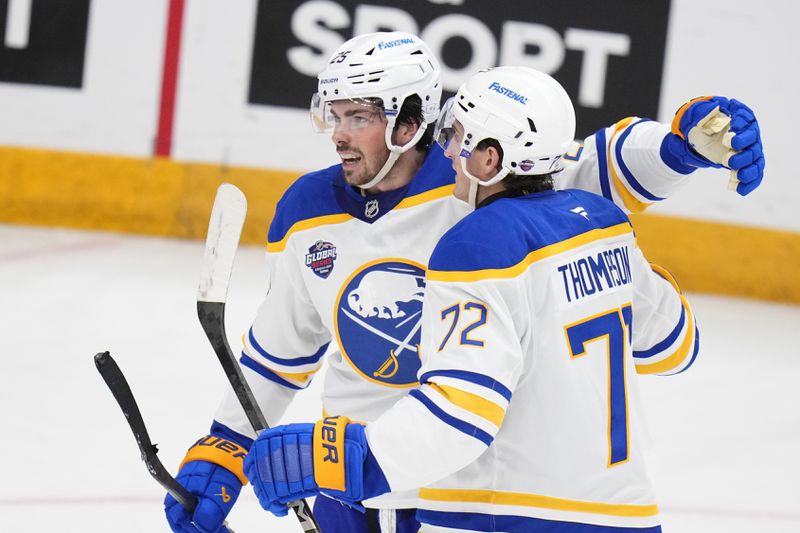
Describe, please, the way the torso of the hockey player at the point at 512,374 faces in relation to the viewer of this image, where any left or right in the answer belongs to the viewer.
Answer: facing away from the viewer and to the left of the viewer

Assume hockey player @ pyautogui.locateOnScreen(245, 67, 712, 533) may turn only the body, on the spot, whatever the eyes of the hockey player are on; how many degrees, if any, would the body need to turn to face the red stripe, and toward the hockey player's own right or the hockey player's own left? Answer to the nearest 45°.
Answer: approximately 45° to the hockey player's own right

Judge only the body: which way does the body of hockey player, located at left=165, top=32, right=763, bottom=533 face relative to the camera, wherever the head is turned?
toward the camera

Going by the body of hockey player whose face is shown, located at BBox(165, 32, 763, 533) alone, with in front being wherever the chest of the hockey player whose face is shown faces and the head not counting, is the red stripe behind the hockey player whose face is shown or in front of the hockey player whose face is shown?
behind

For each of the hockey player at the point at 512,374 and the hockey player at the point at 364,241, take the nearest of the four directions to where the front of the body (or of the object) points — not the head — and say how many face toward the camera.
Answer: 1

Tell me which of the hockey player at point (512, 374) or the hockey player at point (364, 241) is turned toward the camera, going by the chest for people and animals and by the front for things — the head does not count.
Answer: the hockey player at point (364, 241)
